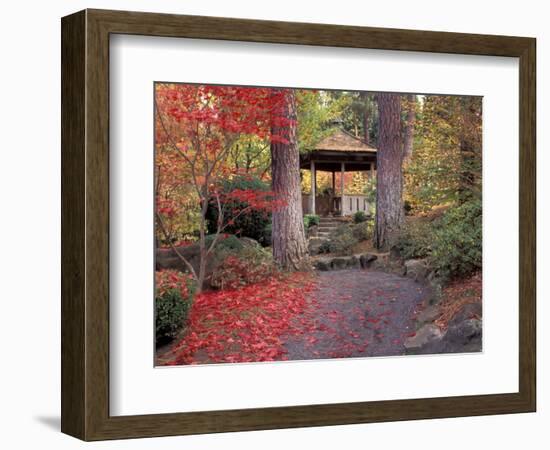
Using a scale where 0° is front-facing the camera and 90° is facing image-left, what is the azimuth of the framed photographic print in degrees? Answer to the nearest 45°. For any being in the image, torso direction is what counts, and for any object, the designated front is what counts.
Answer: approximately 315°
